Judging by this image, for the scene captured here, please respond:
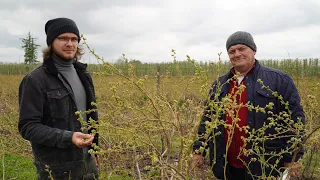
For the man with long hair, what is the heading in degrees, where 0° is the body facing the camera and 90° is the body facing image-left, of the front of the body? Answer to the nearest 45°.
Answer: approximately 315°

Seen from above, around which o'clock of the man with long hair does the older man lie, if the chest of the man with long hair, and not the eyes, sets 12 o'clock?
The older man is roughly at 11 o'clock from the man with long hair.
